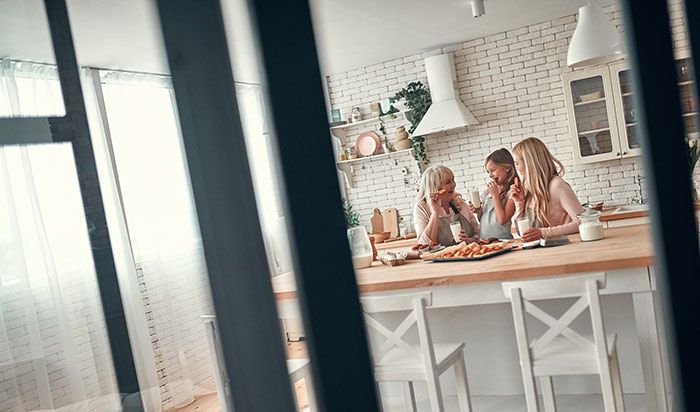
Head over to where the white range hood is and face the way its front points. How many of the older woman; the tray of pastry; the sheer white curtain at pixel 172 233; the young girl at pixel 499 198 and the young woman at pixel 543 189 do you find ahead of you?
5

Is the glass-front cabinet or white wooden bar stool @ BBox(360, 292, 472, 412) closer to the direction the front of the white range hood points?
the white wooden bar stool

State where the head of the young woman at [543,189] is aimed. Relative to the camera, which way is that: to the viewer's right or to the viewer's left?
to the viewer's left

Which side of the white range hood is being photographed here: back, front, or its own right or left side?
front

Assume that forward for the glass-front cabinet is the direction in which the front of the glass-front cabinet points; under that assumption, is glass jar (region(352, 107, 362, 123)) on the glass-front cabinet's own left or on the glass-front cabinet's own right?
on the glass-front cabinet's own right

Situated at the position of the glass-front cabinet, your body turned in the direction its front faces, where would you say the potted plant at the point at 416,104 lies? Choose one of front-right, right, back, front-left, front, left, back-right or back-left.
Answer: right

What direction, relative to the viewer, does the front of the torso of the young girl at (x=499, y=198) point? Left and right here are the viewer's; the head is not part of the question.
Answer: facing the viewer and to the left of the viewer

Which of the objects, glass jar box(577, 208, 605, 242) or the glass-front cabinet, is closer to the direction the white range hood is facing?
the glass jar

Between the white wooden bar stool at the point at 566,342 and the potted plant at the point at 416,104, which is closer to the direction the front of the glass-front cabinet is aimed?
the white wooden bar stool

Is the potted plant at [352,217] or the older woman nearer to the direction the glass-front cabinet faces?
the older woman

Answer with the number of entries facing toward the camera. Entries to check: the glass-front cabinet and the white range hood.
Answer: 2

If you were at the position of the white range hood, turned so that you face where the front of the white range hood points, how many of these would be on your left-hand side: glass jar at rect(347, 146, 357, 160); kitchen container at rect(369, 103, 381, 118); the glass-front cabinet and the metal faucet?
2

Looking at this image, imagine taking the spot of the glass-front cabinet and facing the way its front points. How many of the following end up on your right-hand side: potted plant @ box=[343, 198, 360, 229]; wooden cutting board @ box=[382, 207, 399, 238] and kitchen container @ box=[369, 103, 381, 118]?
3

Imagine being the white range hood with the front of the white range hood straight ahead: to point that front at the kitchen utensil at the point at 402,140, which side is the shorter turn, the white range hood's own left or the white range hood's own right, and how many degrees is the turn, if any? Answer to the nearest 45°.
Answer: approximately 90° to the white range hood's own right

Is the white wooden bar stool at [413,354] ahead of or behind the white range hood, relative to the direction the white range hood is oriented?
ahead

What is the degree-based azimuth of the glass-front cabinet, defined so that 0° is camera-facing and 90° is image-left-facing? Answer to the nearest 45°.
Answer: approximately 0°
